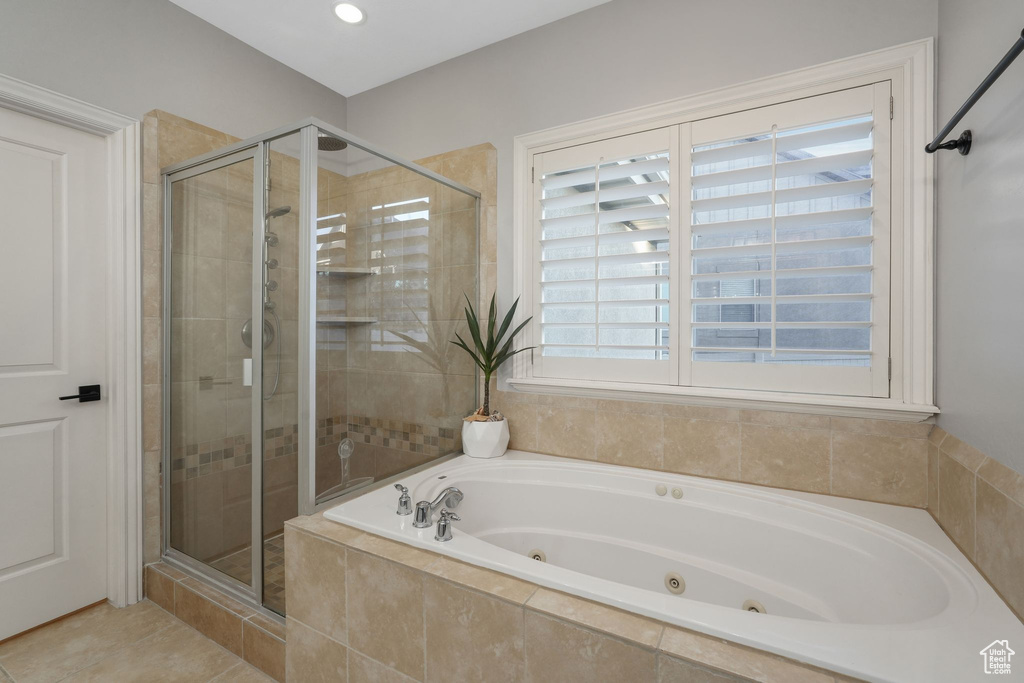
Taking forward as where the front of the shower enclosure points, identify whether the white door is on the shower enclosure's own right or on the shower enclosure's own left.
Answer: on the shower enclosure's own right

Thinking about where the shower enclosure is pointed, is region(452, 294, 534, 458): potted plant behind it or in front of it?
behind

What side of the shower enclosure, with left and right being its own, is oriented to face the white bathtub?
left

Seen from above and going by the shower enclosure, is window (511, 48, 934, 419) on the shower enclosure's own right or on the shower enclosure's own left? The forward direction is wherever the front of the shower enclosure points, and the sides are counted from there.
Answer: on the shower enclosure's own left

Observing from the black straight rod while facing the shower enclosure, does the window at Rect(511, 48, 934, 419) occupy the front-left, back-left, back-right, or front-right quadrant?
front-right

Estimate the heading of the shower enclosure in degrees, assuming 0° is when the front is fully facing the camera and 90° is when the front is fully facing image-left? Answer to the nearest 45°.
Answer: approximately 45°

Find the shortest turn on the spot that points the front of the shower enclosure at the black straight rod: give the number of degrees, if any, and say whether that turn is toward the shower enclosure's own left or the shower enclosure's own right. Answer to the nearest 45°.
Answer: approximately 90° to the shower enclosure's own left
